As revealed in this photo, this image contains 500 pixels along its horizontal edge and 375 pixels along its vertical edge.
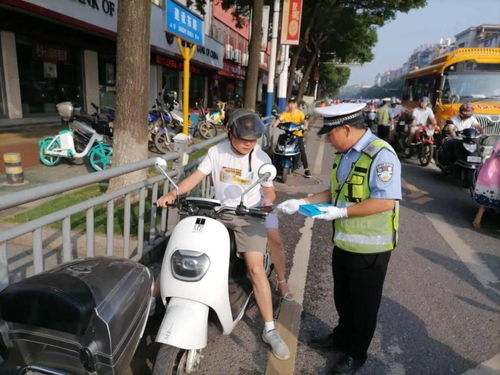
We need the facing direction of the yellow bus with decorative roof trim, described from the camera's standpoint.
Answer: facing the viewer and to the right of the viewer

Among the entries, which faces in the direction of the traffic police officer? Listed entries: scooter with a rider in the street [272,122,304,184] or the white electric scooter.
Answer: the scooter with a rider in the street

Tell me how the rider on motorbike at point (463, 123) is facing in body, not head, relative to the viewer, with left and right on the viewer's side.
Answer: facing the viewer

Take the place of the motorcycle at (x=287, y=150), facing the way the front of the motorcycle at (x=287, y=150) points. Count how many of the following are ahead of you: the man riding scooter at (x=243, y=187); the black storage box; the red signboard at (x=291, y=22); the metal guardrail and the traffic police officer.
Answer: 4

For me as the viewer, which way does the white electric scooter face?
facing the viewer and to the left of the viewer

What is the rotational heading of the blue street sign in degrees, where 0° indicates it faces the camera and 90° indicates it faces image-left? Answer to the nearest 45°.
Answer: approximately 315°

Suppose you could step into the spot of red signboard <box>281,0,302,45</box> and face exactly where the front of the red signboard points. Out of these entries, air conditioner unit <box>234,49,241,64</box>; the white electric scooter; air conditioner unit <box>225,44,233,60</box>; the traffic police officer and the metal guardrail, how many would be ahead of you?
3

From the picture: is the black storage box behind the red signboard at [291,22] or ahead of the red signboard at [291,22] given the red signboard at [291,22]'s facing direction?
ahead

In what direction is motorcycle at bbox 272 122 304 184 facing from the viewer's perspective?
toward the camera

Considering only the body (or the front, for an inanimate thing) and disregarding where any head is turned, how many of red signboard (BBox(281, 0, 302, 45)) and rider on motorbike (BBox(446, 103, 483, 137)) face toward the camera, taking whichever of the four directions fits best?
2

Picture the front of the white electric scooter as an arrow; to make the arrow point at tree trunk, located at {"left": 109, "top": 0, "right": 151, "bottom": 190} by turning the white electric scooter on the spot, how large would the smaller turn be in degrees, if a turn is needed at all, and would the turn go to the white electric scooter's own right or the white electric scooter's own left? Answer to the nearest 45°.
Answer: approximately 135° to the white electric scooter's own right

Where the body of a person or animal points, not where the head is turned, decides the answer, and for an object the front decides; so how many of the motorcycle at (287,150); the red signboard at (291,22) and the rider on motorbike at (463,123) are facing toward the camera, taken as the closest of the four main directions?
3

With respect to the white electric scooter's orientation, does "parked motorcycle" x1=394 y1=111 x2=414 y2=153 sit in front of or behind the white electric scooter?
behind

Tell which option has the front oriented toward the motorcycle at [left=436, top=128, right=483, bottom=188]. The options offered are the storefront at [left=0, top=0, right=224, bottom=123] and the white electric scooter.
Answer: the storefront

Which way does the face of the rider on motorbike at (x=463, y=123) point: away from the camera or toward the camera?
toward the camera

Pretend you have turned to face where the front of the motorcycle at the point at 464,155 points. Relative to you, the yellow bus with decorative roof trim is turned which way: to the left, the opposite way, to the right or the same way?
the same way
